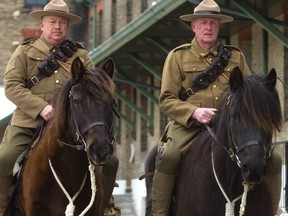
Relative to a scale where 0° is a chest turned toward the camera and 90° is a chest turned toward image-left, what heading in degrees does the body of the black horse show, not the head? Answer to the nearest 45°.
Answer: approximately 315°

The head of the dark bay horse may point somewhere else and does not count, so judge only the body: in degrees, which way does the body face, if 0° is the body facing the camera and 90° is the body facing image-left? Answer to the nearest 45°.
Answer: approximately 315°
